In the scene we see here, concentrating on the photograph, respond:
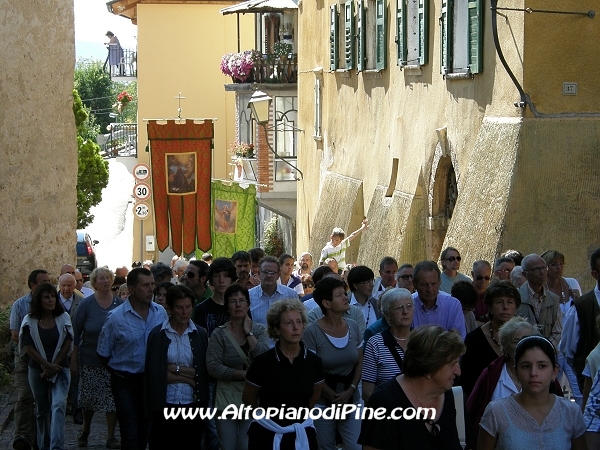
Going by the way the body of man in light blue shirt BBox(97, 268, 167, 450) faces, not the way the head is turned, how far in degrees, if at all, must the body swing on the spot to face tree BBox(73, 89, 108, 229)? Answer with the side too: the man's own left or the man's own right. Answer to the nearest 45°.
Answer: approximately 135° to the man's own left

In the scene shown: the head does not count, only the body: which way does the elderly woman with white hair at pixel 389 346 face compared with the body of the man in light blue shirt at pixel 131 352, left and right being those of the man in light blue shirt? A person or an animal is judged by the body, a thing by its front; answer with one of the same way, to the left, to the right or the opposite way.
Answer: the same way

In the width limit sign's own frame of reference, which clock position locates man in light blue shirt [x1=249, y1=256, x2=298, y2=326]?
The man in light blue shirt is roughly at 12 o'clock from the width limit sign.

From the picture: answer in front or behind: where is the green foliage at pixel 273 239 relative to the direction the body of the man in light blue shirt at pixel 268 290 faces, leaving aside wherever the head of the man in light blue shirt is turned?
behind

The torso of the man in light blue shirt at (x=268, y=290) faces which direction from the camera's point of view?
toward the camera

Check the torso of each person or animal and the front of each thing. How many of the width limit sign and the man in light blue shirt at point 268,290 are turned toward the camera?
2

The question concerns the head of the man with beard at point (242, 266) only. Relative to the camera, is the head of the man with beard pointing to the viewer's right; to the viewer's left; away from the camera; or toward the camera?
toward the camera

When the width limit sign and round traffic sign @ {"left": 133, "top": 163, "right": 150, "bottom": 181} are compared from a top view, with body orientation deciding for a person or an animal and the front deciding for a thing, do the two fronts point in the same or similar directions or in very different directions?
same or similar directions

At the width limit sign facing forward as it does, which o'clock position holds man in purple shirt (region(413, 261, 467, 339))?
The man in purple shirt is roughly at 12 o'clock from the width limit sign.

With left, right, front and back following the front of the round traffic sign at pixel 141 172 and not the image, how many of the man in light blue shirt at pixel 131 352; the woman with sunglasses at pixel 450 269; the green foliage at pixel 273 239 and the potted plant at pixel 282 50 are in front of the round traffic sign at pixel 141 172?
2

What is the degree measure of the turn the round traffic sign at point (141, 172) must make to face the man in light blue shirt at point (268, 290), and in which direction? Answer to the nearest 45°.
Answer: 0° — it already faces them

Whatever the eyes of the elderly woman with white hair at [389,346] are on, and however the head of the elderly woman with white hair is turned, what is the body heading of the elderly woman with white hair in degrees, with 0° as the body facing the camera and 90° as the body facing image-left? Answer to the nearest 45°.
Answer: approximately 315°

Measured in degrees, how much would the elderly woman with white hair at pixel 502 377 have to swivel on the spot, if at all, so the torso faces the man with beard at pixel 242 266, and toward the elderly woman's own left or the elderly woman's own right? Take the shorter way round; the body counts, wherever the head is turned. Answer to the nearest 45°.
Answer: approximately 180°

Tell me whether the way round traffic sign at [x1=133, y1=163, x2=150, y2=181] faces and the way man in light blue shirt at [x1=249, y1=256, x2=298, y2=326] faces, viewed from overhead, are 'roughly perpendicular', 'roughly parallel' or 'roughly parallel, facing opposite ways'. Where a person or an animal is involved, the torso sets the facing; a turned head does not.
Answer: roughly parallel

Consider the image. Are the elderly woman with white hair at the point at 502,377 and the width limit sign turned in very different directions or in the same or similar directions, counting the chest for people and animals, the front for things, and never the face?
same or similar directions

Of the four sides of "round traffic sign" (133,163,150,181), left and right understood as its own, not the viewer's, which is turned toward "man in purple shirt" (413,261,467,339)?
front

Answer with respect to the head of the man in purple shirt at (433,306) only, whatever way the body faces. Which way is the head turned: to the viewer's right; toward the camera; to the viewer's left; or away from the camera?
toward the camera
